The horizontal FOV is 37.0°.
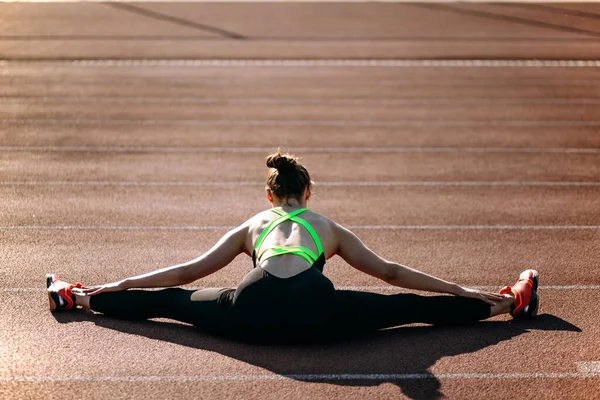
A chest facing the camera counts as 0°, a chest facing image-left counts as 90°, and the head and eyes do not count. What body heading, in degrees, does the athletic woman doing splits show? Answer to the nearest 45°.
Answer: approximately 180°
